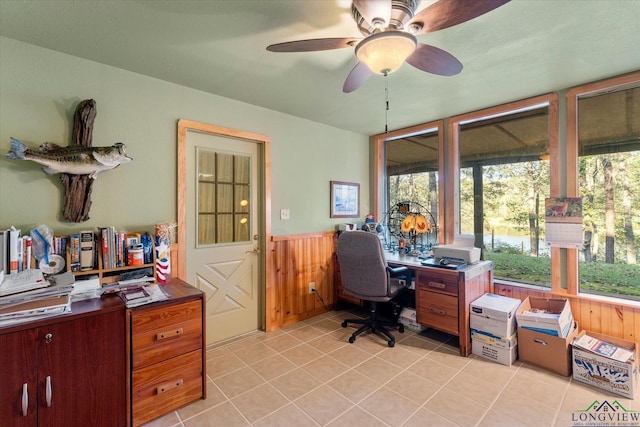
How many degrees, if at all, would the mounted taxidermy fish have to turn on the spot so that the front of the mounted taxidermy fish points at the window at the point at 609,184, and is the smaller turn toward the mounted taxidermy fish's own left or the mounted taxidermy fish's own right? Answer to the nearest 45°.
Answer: approximately 45° to the mounted taxidermy fish's own right

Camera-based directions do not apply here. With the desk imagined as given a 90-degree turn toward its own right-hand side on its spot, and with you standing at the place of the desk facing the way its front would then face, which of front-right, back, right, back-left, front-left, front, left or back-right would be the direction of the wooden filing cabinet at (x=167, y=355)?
left

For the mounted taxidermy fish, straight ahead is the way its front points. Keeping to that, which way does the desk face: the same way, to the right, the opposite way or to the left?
the opposite way

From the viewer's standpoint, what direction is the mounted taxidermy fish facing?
to the viewer's right

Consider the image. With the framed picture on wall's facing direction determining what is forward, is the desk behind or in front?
in front

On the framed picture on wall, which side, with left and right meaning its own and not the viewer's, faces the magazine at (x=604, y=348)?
front

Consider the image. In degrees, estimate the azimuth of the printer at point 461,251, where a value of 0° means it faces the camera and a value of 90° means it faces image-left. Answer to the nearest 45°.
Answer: approximately 45°

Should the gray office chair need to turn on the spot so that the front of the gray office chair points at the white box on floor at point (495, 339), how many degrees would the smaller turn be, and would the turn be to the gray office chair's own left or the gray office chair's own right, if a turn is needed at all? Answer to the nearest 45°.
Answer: approximately 45° to the gray office chair's own right

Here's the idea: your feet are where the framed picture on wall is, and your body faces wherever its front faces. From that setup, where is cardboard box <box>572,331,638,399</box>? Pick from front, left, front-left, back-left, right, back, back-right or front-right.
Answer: front

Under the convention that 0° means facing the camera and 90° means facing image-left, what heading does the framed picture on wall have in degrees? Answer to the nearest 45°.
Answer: approximately 315°
